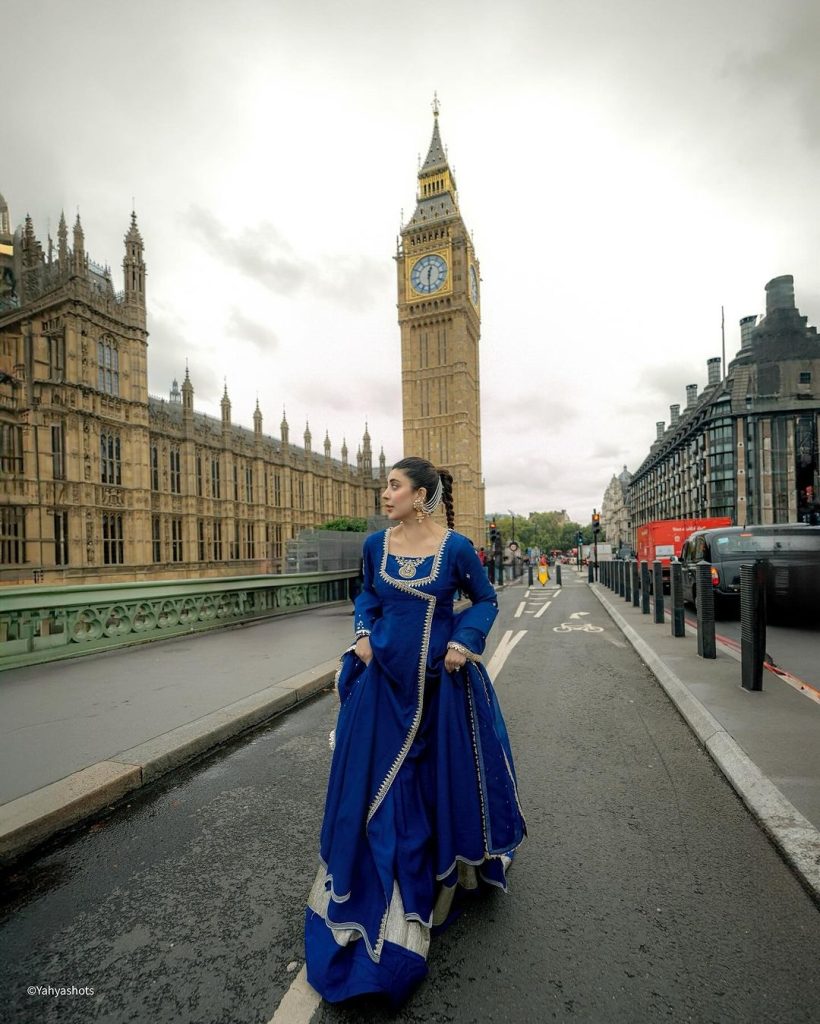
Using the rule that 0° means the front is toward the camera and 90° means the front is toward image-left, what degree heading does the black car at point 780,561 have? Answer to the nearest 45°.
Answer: approximately 135°

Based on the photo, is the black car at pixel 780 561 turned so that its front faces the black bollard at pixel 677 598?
no

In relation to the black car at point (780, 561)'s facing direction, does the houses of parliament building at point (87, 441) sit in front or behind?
in front

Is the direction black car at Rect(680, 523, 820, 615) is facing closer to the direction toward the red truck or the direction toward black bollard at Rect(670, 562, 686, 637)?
the red truck

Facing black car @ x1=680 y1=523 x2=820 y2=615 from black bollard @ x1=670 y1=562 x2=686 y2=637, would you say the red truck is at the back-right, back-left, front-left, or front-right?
front-left

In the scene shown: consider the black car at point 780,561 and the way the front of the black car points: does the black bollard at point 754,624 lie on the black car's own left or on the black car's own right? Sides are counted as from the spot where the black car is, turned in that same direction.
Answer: on the black car's own left

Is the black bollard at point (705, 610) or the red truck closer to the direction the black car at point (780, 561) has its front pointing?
the red truck

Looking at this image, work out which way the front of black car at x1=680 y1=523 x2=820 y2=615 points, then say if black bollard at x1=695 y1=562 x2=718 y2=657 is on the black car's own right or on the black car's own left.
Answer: on the black car's own left
